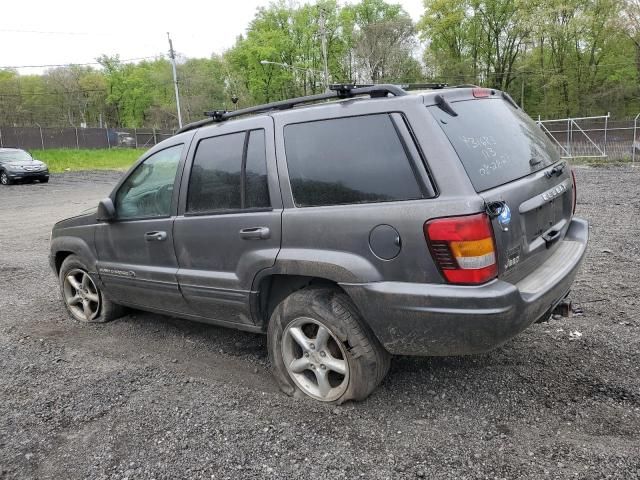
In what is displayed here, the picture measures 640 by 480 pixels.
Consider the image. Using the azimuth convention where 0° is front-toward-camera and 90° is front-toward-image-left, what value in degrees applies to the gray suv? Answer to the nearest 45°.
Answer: approximately 135°

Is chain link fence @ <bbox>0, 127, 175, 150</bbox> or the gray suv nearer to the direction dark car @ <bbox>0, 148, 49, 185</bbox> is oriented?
the gray suv

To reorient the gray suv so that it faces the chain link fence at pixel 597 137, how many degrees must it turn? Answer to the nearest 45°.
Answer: approximately 90° to its right

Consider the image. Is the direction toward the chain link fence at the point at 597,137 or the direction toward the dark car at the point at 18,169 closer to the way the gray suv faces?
the dark car

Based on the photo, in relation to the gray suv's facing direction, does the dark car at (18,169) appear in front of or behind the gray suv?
in front
